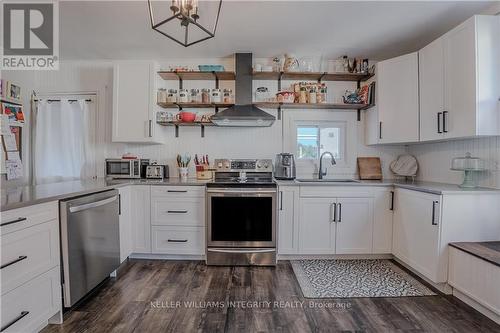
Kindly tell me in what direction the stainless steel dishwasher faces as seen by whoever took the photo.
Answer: facing the viewer and to the right of the viewer

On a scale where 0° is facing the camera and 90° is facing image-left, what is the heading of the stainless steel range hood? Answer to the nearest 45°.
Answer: approximately 0°

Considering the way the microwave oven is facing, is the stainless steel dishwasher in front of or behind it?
in front

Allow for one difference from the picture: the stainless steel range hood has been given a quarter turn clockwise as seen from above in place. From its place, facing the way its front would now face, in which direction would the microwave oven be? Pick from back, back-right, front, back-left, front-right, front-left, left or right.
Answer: front

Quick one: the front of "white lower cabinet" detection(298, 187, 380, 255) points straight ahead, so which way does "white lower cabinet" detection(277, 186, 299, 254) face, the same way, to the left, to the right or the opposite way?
the same way

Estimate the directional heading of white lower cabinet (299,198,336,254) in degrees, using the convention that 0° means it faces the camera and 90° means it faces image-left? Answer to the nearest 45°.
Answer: approximately 0°

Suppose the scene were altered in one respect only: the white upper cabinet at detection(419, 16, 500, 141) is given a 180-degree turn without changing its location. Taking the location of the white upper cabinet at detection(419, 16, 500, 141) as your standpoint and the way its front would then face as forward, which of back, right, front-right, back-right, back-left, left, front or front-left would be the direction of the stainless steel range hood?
back-left

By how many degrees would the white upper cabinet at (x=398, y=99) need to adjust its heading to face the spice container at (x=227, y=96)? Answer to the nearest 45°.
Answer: approximately 45° to its right

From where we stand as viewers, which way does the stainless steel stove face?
facing the viewer

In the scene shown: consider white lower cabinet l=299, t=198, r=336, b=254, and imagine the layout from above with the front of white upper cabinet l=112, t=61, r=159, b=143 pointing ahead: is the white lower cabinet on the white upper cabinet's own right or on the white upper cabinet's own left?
on the white upper cabinet's own left

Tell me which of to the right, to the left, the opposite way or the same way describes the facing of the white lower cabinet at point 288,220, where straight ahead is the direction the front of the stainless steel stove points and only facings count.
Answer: the same way

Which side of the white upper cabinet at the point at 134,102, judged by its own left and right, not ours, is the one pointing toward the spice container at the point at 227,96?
left

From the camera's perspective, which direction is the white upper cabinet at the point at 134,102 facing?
toward the camera

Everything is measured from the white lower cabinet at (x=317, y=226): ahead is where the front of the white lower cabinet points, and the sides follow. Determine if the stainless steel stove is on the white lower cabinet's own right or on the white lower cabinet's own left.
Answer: on the white lower cabinet's own right
